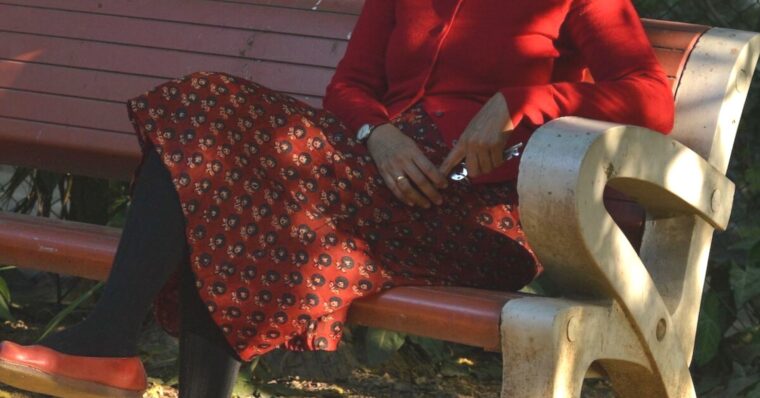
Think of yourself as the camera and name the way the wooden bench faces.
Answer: facing the viewer and to the left of the viewer

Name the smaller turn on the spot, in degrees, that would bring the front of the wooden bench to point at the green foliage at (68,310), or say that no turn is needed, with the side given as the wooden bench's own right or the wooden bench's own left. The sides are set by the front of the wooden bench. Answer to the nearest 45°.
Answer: approximately 90° to the wooden bench's own right

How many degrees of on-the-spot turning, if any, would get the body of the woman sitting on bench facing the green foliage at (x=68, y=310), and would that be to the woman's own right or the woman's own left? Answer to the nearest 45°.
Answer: approximately 90° to the woman's own right
